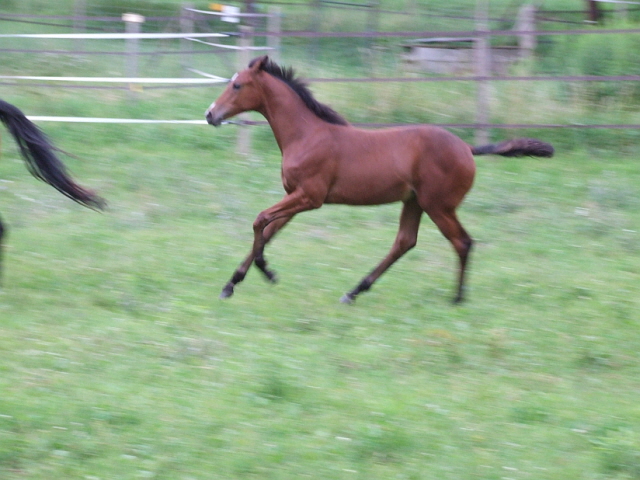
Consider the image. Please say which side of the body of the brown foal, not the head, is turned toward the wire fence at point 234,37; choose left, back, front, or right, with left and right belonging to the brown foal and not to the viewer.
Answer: right

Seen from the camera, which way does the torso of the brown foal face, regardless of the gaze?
to the viewer's left
